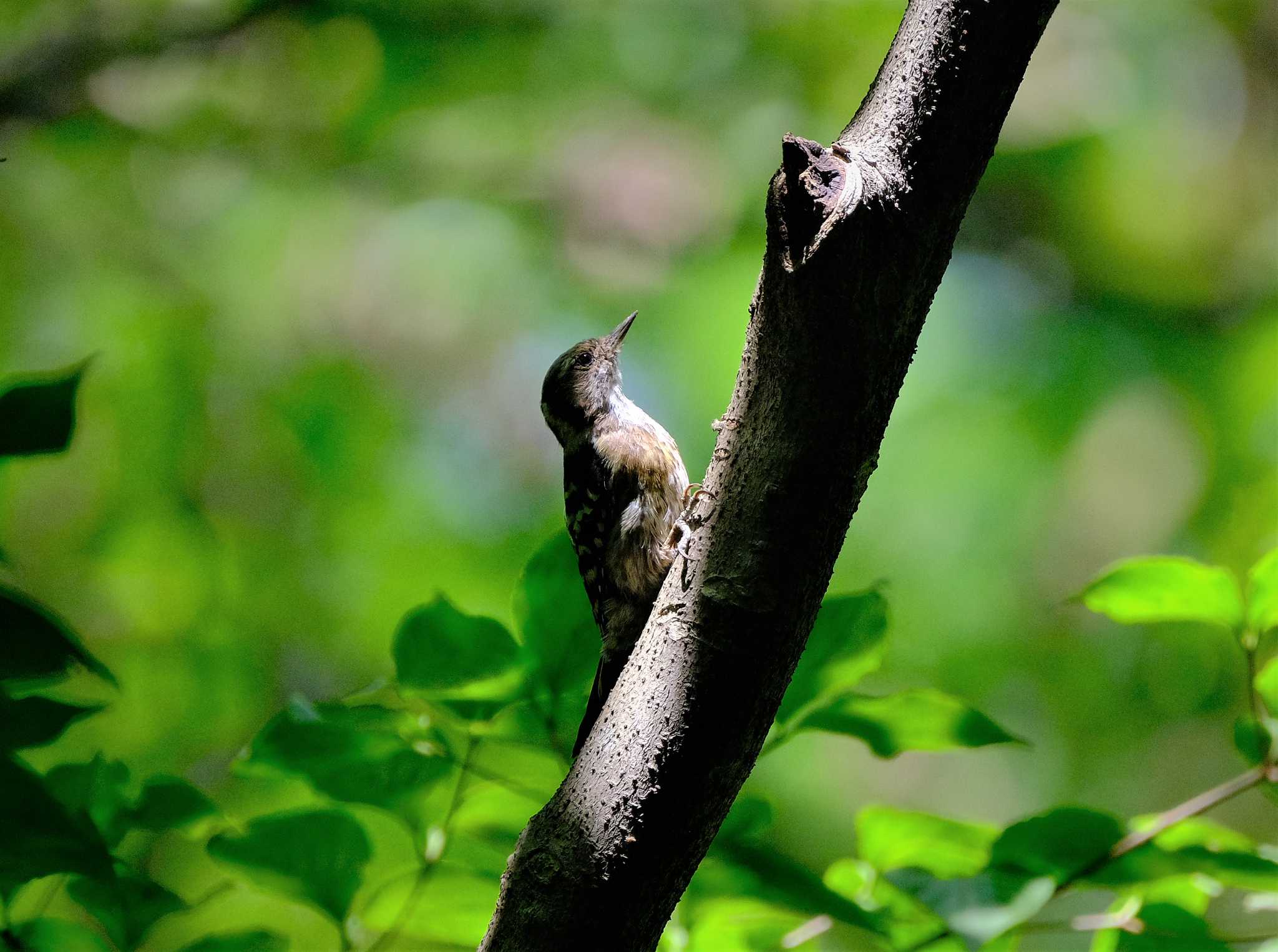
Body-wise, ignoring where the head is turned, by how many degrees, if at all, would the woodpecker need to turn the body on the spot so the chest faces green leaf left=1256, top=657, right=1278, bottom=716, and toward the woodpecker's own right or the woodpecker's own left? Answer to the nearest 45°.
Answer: approximately 45° to the woodpecker's own right

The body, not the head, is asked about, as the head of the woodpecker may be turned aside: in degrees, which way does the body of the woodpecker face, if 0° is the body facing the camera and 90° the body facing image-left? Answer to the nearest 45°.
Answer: approximately 270°
